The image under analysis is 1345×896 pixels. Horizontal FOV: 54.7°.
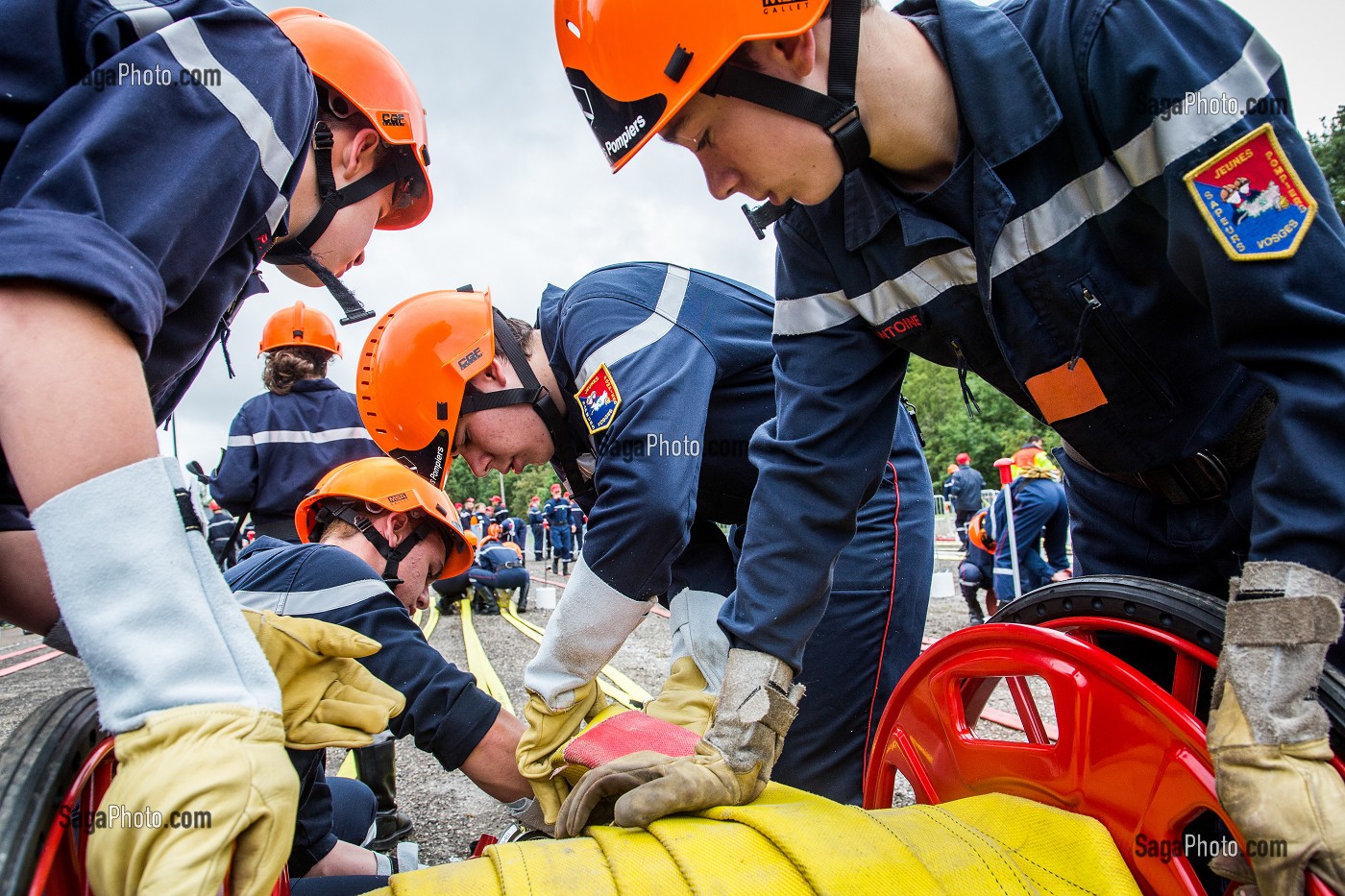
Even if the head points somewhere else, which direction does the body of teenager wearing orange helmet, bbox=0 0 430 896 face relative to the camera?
to the viewer's right

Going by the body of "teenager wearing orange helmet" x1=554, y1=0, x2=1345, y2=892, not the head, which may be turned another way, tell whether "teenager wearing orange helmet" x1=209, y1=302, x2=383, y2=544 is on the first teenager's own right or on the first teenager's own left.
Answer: on the first teenager's own right

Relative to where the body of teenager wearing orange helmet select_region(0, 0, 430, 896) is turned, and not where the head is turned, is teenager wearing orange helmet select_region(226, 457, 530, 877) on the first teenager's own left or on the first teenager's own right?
on the first teenager's own left

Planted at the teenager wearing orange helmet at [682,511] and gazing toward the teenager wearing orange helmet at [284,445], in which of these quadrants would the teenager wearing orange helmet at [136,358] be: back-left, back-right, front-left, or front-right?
back-left

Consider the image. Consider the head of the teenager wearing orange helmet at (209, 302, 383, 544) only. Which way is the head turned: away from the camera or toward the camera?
away from the camera

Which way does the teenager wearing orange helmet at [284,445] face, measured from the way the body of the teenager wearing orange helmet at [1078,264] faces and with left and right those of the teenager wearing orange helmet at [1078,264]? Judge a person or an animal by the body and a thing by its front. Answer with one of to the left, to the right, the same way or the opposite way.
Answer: to the right

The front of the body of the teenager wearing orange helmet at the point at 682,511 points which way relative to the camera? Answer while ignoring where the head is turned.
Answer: to the viewer's left

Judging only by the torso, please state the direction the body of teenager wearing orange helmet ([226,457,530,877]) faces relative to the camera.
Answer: to the viewer's right

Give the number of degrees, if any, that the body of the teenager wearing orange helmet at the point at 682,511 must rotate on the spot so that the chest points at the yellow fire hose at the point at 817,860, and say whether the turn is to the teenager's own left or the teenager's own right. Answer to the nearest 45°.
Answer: approximately 90° to the teenager's own left

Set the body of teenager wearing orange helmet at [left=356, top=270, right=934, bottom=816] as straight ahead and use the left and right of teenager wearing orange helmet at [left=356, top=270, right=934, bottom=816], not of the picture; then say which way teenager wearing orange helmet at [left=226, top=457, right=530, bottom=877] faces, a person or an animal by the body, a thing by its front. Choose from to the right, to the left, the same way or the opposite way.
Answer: the opposite way

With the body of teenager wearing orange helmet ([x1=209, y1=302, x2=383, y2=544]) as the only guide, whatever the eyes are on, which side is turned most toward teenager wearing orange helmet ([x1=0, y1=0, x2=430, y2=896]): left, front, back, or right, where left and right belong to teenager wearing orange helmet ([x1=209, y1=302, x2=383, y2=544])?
back

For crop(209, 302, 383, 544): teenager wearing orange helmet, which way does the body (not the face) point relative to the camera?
away from the camera

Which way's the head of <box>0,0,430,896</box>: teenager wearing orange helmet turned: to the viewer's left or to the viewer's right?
to the viewer's right
